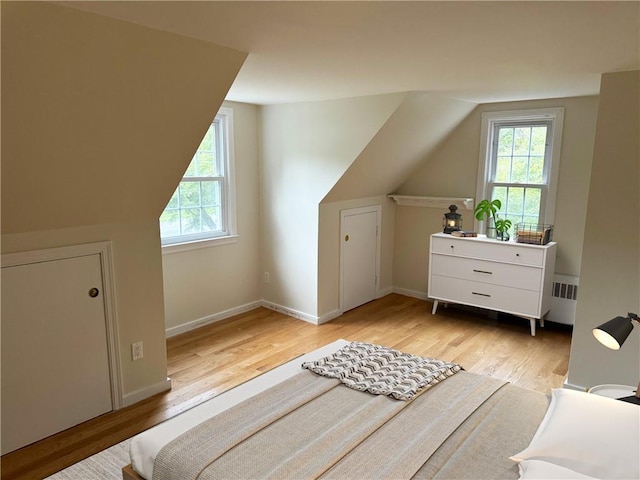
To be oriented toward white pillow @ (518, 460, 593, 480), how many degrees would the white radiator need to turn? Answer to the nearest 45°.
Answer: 0° — it already faces it

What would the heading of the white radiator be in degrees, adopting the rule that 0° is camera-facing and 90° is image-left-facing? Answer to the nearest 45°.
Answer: approximately 0°

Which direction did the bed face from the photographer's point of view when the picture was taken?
facing away from the viewer and to the left of the viewer

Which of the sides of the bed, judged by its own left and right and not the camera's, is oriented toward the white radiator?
right

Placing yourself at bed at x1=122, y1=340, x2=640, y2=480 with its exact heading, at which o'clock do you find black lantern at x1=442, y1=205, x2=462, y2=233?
The black lantern is roughly at 2 o'clock from the bed.

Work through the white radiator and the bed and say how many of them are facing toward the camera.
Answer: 1

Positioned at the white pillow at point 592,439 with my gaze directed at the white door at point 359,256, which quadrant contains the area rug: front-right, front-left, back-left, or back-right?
front-left

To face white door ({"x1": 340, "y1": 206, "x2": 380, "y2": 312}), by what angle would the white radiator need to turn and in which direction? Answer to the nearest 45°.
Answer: approximately 90° to its right

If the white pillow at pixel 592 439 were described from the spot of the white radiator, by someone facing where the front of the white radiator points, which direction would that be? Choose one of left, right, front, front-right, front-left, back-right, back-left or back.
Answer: front

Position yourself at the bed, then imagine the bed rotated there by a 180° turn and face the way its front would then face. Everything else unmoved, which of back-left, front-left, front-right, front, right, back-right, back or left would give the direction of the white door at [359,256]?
back-left

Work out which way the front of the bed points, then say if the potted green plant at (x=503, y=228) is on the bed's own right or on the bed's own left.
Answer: on the bed's own right

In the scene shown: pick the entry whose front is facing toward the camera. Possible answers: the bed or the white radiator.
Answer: the white radiator

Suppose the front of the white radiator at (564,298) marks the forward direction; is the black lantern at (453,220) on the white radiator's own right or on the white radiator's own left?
on the white radiator's own right
